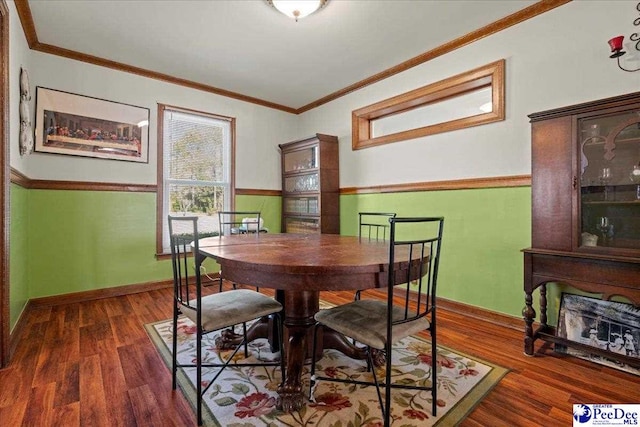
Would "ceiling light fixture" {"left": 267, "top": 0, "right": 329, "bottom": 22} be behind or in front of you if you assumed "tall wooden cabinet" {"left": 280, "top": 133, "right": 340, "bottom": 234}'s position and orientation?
in front

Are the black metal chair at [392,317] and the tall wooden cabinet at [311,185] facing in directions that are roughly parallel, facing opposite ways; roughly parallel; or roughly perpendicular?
roughly perpendicular

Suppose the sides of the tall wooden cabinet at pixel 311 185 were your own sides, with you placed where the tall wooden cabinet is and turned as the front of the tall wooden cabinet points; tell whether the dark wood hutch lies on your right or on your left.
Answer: on your left

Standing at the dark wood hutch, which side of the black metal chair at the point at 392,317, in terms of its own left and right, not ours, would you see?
right

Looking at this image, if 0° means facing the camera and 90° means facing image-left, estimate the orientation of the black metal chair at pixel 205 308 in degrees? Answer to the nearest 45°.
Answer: approximately 225°

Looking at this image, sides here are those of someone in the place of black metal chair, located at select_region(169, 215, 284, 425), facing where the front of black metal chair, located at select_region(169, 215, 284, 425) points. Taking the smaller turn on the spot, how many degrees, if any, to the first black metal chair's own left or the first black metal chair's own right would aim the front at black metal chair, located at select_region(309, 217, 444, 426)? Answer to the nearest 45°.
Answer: approximately 90° to the first black metal chair's own right

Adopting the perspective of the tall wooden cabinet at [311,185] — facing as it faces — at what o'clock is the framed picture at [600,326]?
The framed picture is roughly at 9 o'clock from the tall wooden cabinet.

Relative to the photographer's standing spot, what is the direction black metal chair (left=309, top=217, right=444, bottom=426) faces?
facing away from the viewer and to the left of the viewer

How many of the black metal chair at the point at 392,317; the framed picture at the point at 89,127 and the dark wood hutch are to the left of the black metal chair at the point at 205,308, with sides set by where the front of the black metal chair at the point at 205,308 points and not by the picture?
1
